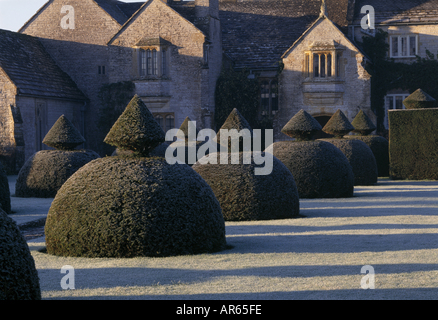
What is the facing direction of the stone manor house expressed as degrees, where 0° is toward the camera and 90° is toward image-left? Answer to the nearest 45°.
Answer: approximately 0°

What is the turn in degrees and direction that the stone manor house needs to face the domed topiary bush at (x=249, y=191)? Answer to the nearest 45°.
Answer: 0° — it already faces it

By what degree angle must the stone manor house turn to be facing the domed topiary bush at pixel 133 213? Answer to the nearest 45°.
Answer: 0° — it already faces it

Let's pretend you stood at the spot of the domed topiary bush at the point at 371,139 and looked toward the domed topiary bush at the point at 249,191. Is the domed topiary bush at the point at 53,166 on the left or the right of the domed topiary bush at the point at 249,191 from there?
right

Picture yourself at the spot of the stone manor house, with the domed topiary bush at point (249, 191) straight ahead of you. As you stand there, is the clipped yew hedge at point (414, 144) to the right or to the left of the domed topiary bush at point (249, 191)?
left

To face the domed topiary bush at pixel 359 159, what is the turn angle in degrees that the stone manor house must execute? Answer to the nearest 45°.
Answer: approximately 45° to its left

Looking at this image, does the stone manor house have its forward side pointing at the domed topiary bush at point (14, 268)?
yes

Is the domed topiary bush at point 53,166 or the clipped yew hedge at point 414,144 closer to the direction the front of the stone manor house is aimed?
the domed topiary bush

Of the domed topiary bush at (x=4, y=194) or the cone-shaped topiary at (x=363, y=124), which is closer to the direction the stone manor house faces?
the domed topiary bush
